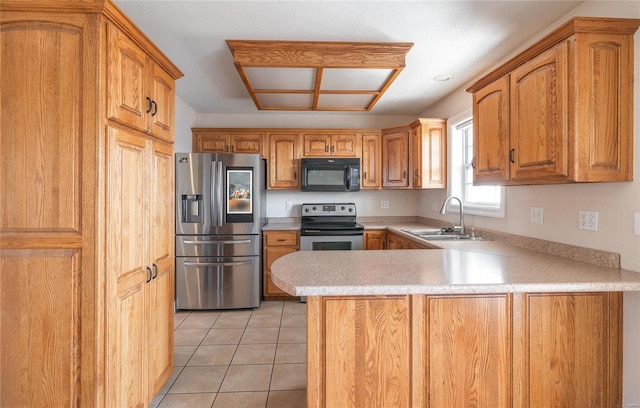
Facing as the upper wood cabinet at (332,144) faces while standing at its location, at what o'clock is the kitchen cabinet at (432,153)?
The kitchen cabinet is roughly at 10 o'clock from the upper wood cabinet.

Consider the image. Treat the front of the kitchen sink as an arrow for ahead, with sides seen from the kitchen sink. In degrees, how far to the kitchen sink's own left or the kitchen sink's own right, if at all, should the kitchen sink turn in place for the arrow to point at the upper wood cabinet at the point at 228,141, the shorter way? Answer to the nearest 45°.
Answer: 0° — it already faces it

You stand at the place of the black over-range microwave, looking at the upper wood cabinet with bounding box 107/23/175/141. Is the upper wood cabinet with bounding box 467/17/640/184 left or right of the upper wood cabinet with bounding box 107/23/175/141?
left

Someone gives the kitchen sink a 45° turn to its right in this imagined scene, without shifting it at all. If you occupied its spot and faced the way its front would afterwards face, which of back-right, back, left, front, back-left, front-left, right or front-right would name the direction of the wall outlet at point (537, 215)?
back

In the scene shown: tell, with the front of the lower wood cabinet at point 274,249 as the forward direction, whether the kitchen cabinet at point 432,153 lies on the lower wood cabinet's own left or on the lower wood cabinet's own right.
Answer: on the lower wood cabinet's own left

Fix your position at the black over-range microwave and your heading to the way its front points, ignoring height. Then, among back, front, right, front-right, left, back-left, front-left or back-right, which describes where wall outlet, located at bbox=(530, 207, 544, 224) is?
front-left

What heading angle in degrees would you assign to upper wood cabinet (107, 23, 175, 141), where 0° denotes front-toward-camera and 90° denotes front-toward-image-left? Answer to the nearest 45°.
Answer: approximately 315°

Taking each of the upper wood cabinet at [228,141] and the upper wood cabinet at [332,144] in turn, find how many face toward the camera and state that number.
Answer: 2
